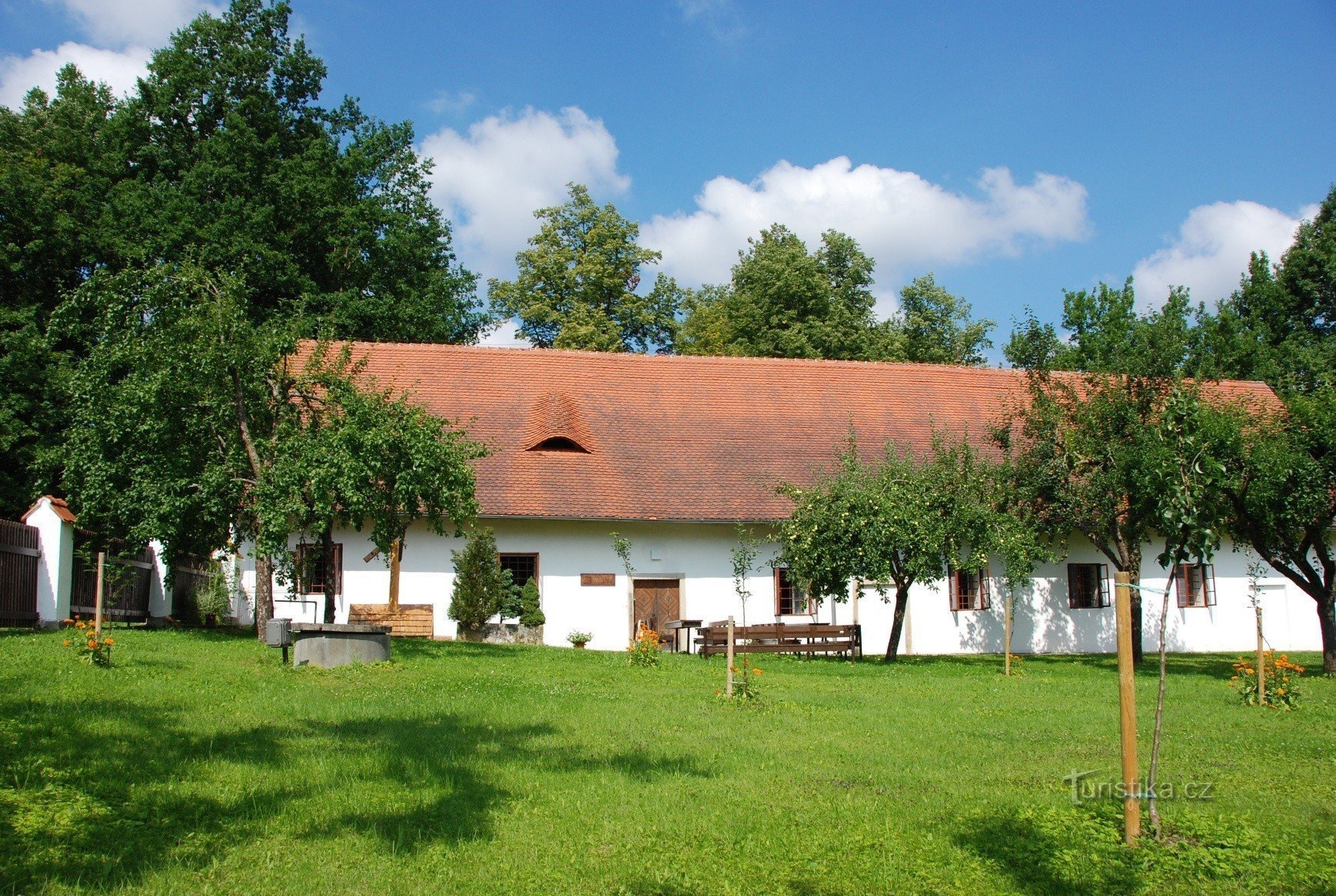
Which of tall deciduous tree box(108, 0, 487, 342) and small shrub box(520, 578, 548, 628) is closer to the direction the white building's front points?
the small shrub

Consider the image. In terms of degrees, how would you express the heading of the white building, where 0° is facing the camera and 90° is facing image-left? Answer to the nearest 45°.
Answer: approximately 0°

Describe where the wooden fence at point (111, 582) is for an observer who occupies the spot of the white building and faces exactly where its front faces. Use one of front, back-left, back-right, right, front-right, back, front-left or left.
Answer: front-right

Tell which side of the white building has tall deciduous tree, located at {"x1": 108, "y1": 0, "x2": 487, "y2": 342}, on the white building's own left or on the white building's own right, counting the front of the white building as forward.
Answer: on the white building's own right

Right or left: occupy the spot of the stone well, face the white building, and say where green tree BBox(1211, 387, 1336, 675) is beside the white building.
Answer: right
